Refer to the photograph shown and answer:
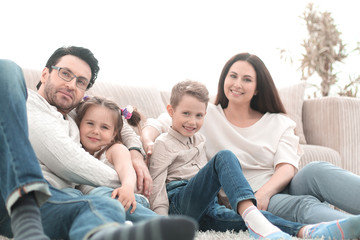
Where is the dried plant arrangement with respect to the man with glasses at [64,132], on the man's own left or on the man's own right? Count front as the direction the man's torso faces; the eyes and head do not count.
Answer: on the man's own left

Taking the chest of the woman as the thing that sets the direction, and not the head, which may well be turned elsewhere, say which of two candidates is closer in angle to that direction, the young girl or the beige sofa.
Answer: the young girl

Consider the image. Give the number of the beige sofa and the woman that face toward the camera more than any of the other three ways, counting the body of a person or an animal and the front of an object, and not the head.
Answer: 2

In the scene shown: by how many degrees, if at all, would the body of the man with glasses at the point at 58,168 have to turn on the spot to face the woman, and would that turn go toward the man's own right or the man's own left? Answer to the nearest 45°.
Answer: approximately 90° to the man's own left

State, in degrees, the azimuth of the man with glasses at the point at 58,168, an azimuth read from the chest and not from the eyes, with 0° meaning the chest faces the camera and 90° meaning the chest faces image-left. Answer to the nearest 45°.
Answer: approximately 315°

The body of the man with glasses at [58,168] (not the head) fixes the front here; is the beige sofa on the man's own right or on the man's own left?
on the man's own left

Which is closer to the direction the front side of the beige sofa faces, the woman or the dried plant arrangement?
the woman

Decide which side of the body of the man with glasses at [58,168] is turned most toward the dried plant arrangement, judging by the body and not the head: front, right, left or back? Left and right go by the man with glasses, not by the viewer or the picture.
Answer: left

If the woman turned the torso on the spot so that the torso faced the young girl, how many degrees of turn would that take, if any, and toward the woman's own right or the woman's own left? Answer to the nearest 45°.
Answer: approximately 45° to the woman's own right
